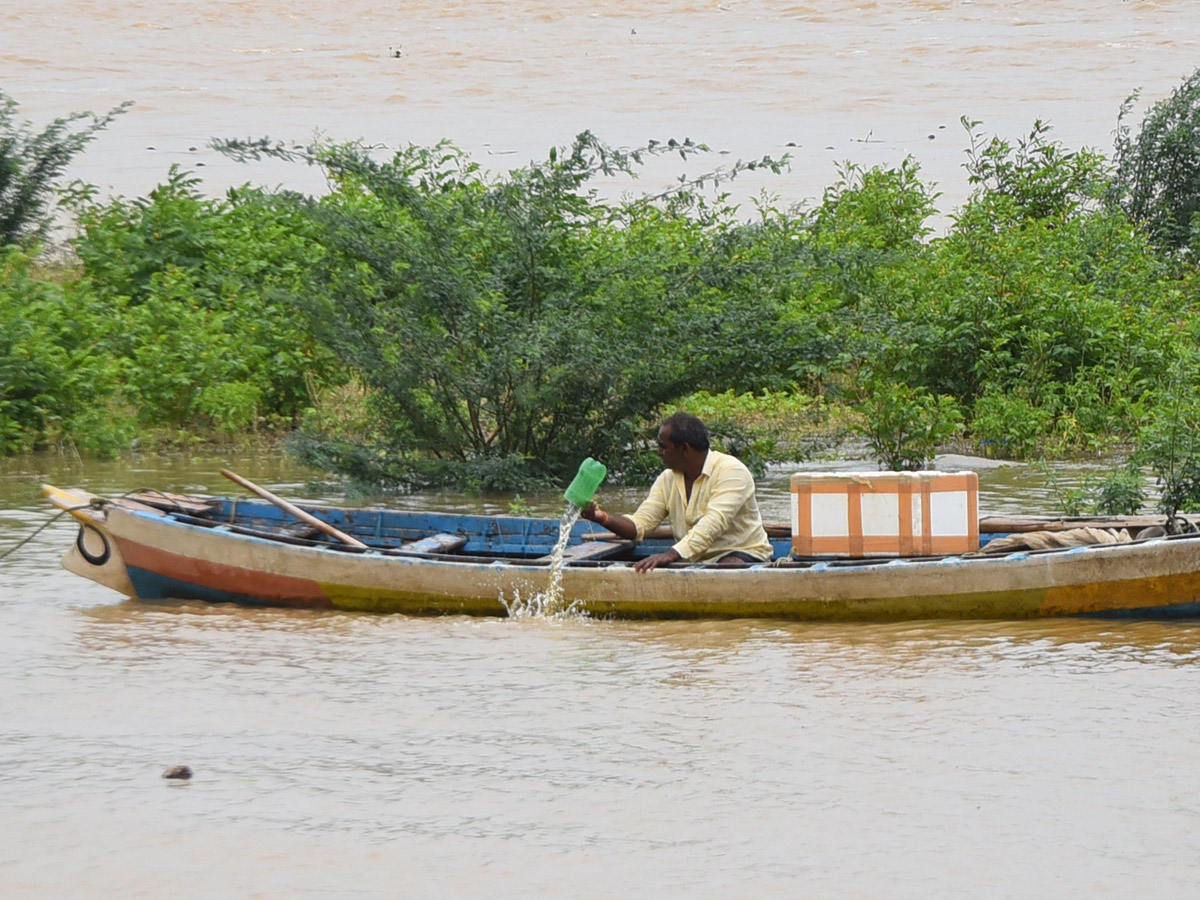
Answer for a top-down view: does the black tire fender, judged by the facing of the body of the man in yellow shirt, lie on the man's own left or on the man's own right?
on the man's own right

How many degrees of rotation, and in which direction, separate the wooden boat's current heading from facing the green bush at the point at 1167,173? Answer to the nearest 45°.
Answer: approximately 135° to its right

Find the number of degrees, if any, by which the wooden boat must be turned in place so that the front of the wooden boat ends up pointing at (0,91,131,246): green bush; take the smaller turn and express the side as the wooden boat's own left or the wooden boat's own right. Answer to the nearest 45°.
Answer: approximately 45° to the wooden boat's own right

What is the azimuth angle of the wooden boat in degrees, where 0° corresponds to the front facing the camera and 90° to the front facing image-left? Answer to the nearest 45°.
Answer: approximately 90°

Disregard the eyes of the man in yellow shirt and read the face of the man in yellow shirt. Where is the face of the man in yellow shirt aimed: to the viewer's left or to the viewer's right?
to the viewer's left

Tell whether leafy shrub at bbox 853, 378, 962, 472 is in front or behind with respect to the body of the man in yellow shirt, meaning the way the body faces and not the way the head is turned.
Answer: behind

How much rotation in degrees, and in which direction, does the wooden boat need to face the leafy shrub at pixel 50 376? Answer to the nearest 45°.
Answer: approximately 45° to its right

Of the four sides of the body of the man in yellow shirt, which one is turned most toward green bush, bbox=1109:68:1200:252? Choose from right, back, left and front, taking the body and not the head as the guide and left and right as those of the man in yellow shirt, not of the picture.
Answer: back
